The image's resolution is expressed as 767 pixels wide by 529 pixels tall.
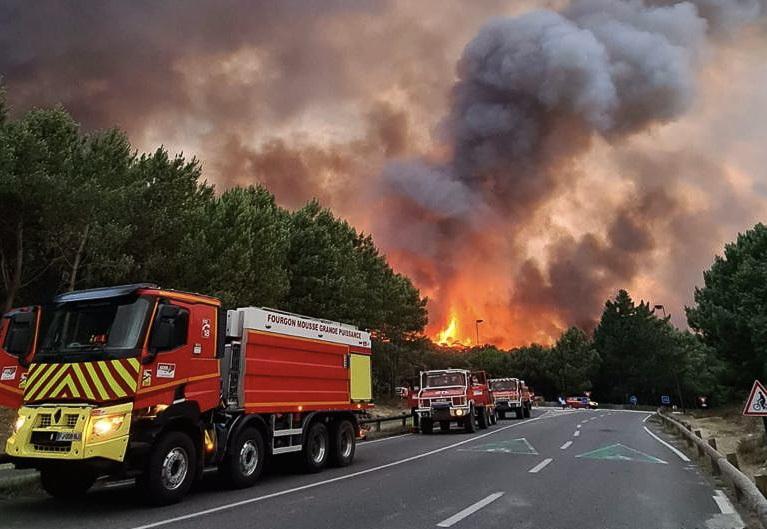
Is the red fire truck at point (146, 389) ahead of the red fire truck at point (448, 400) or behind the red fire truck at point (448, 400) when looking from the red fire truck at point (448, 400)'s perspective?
ahead

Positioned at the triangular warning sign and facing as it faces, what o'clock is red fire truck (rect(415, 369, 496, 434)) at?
The red fire truck is roughly at 4 o'clock from the triangular warning sign.

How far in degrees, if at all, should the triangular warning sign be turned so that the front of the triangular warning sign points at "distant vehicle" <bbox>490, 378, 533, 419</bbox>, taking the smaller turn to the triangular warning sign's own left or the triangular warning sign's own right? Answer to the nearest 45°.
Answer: approximately 135° to the triangular warning sign's own right

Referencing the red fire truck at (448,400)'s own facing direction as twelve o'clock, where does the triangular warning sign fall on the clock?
The triangular warning sign is roughly at 11 o'clock from the red fire truck.

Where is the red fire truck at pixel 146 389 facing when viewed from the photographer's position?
facing the viewer and to the left of the viewer

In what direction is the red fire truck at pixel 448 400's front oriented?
toward the camera

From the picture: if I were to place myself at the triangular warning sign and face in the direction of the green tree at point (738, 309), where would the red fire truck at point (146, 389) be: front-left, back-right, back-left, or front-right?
back-left

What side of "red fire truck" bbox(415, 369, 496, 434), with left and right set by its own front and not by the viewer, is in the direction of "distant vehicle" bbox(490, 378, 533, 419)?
back

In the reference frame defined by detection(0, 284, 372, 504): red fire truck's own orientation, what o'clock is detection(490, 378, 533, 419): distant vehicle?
The distant vehicle is roughly at 6 o'clock from the red fire truck.

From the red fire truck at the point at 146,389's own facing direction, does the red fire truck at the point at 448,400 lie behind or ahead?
behind

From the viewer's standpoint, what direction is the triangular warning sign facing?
toward the camera

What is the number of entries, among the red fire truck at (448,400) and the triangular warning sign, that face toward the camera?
2
